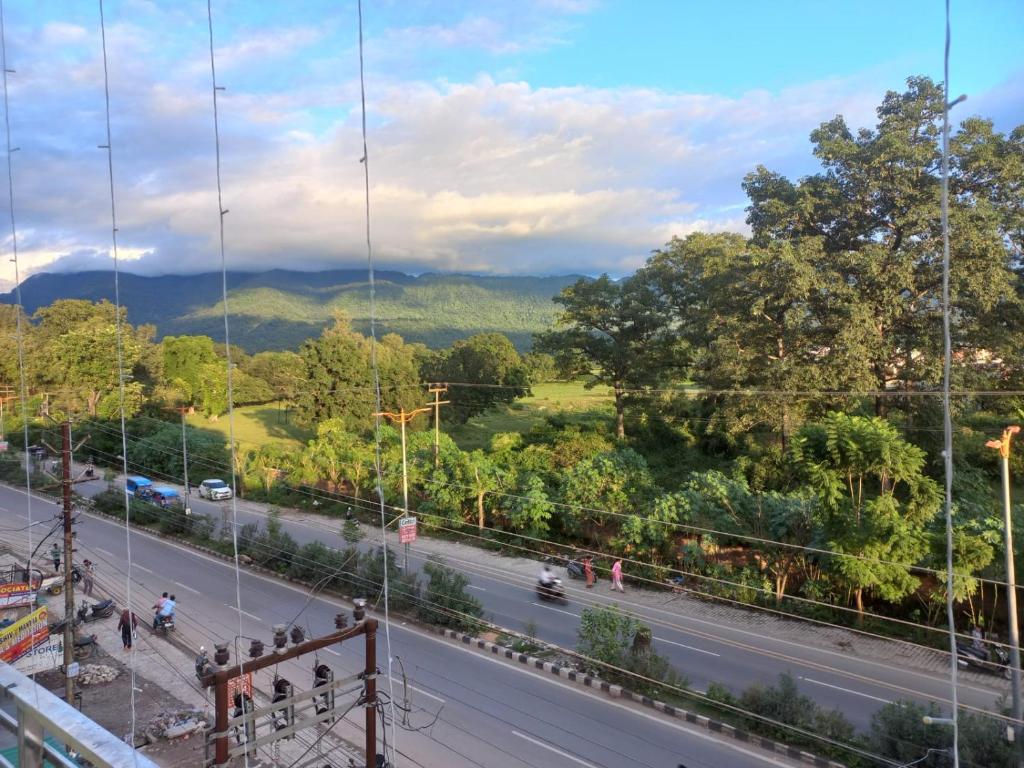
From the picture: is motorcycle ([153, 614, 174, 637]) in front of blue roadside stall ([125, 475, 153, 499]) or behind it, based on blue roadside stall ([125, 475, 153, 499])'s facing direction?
in front

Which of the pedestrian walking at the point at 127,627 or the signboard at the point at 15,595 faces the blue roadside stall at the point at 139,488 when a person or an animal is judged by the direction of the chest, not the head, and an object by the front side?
the pedestrian walking

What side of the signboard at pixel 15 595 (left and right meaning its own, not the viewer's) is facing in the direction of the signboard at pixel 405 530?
front

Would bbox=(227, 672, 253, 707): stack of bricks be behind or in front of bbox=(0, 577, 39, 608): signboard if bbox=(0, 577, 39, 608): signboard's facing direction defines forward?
in front

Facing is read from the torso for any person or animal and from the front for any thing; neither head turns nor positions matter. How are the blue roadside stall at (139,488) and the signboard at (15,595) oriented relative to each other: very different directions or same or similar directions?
same or similar directions

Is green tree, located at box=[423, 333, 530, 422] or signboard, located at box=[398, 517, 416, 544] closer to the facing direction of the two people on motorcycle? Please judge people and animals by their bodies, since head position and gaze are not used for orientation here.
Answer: the green tree

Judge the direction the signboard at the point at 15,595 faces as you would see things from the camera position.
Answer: facing the viewer and to the right of the viewer

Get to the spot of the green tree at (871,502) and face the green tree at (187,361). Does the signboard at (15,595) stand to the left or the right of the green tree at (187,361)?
left

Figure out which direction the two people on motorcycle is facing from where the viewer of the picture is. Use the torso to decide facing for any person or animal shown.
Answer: facing away from the viewer and to the left of the viewer

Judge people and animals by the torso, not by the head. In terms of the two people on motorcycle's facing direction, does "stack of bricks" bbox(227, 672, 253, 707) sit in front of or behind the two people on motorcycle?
behind

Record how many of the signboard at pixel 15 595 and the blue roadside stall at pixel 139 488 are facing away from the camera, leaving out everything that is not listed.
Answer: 0

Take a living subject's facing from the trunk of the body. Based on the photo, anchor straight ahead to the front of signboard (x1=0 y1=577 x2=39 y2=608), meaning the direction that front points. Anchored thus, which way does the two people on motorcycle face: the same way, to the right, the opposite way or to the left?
the opposite way

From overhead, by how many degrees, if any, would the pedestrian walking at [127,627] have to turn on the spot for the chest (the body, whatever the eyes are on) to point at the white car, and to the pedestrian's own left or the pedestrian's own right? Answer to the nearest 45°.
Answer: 0° — they already face it

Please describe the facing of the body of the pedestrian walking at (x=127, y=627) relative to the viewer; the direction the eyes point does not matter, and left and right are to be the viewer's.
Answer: facing away from the viewer

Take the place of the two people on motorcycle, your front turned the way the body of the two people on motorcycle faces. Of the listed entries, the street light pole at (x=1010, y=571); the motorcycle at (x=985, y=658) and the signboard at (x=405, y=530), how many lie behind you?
3

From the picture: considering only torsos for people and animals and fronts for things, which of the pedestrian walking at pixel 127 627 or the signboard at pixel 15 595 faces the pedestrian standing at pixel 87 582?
the pedestrian walking at pixel 127 627
